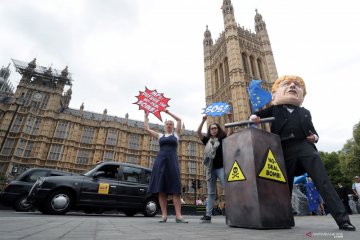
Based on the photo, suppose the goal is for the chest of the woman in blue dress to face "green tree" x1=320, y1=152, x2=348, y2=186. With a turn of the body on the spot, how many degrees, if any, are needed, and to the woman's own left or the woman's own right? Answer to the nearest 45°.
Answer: approximately 135° to the woman's own left

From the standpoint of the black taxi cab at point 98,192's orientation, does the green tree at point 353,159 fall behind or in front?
behind

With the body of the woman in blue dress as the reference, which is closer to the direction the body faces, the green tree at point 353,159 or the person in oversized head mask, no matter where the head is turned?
the person in oversized head mask

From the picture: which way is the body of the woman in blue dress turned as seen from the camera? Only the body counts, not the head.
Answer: toward the camera

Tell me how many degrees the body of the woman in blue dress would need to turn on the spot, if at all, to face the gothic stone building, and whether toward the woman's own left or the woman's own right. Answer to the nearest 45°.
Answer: approximately 135° to the woman's own left

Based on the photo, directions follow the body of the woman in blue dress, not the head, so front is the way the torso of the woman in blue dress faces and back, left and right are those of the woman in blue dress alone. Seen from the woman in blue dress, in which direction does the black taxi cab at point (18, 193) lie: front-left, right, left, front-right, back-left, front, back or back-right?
back-right

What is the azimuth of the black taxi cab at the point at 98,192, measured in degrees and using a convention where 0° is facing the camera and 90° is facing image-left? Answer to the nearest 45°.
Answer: approximately 45°
